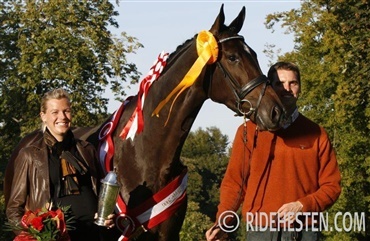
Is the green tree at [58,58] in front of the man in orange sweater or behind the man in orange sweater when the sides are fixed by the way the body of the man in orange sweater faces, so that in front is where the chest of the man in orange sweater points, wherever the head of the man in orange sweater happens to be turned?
behind

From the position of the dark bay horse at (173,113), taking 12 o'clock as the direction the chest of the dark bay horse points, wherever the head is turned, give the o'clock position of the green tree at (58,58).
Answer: The green tree is roughly at 7 o'clock from the dark bay horse.

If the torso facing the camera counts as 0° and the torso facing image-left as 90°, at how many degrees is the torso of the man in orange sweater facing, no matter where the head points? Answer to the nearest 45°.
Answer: approximately 0°

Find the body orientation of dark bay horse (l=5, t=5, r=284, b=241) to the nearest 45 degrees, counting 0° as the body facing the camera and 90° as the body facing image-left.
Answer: approximately 315°
